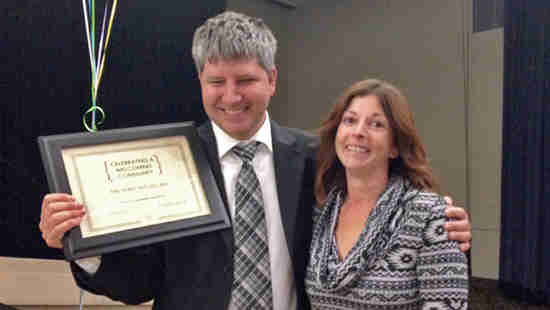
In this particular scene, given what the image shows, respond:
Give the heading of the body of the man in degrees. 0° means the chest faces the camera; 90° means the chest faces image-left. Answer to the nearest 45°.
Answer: approximately 0°

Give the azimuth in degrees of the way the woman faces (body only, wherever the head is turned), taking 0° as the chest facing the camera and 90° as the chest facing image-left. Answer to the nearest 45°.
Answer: approximately 45°
